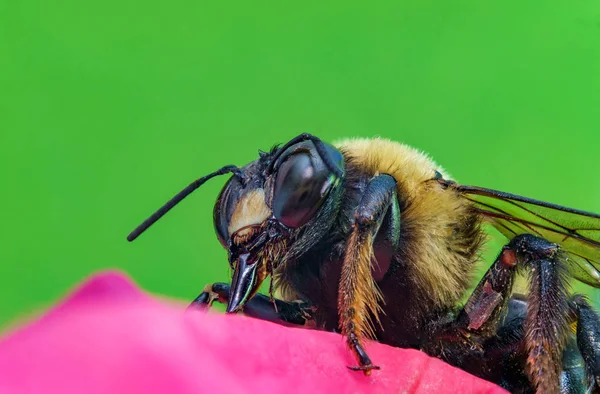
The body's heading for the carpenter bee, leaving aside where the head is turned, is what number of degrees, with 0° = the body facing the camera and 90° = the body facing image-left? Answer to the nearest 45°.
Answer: approximately 45°
